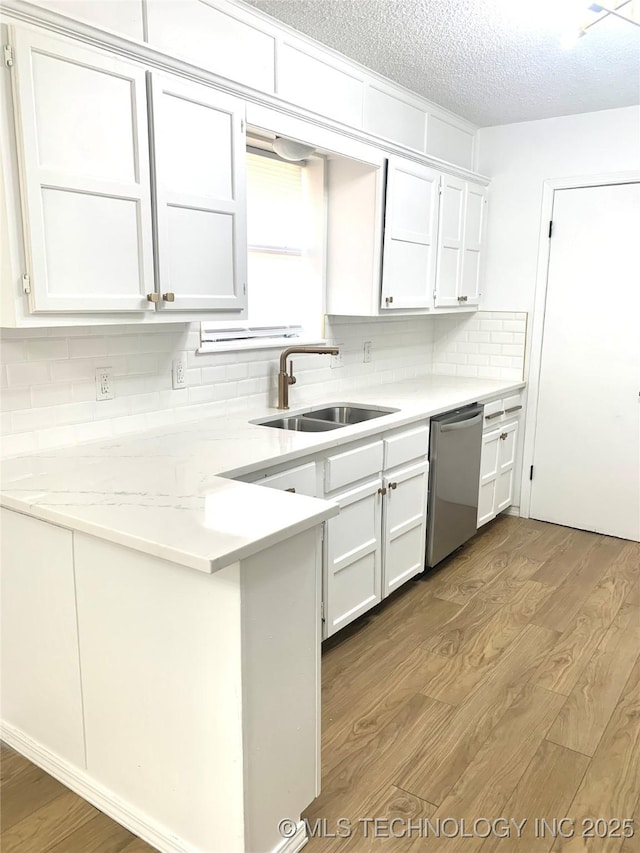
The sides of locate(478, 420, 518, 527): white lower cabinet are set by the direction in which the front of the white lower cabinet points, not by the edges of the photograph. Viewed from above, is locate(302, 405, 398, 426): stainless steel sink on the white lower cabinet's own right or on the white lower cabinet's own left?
on the white lower cabinet's own right

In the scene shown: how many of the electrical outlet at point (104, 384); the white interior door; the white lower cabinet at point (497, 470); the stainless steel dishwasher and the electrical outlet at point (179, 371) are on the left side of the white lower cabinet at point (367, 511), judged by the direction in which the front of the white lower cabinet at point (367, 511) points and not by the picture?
3

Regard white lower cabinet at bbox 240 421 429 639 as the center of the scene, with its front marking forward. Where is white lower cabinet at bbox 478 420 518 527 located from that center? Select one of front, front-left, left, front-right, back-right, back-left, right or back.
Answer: left

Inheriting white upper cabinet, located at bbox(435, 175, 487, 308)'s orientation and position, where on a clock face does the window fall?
The window is roughly at 3 o'clock from the white upper cabinet.

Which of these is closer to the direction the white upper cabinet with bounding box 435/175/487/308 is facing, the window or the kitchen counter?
the kitchen counter

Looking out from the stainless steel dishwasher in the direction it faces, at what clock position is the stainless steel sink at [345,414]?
The stainless steel sink is roughly at 4 o'clock from the stainless steel dishwasher.

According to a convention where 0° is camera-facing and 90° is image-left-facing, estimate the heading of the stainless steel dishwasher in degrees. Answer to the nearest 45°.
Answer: approximately 315°

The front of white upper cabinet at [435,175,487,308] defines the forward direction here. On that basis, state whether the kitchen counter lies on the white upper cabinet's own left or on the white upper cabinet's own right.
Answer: on the white upper cabinet's own right

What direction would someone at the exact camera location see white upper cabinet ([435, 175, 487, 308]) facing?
facing the viewer and to the right of the viewer
